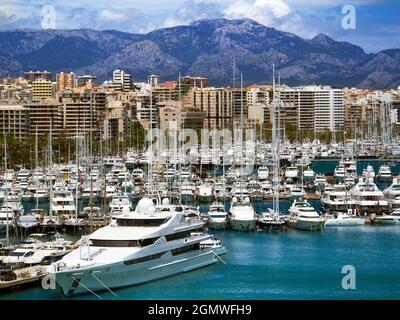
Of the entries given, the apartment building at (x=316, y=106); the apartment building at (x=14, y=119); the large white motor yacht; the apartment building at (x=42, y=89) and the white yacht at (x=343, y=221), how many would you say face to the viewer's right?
1

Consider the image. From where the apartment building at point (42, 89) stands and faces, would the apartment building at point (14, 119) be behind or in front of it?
in front

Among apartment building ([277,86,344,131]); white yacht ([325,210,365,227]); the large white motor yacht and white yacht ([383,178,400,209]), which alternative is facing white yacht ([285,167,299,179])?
the apartment building

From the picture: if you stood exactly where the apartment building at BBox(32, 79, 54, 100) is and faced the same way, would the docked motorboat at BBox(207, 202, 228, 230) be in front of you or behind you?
in front

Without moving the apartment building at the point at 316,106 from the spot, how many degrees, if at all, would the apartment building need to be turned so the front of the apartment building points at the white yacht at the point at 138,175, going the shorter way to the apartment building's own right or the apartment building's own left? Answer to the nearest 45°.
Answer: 0° — it already faces it

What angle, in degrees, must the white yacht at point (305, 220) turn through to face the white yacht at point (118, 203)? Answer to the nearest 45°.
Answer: approximately 135° to its right

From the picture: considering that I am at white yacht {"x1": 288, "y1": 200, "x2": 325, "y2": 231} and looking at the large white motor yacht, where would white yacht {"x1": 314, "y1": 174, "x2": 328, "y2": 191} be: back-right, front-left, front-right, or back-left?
back-right

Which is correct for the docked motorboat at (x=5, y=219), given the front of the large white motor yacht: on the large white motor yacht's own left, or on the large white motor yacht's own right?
on the large white motor yacht's own right

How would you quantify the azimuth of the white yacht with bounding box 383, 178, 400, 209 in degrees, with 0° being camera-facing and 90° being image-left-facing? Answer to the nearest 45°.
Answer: approximately 45°

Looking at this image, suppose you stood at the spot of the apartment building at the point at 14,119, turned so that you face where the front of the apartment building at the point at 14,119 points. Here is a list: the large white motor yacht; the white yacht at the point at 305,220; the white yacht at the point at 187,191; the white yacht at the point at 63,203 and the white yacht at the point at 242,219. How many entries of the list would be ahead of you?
5

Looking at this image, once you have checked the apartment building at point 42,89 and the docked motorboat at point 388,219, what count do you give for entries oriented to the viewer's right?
0

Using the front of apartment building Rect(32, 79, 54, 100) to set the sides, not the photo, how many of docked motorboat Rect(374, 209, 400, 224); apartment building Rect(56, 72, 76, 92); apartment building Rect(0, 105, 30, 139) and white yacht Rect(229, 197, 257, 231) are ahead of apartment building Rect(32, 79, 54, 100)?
3
